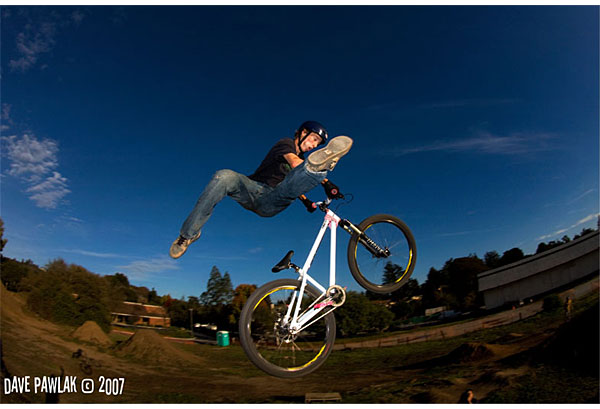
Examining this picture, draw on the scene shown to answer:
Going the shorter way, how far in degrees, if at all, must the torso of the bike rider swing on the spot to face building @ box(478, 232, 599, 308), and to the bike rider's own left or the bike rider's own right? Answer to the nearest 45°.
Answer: approximately 90° to the bike rider's own left

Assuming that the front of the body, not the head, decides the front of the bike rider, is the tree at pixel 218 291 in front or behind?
behind

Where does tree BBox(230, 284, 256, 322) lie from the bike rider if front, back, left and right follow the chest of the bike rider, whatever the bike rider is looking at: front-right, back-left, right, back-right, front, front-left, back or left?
back-left

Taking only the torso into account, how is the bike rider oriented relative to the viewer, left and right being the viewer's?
facing the viewer and to the right of the viewer

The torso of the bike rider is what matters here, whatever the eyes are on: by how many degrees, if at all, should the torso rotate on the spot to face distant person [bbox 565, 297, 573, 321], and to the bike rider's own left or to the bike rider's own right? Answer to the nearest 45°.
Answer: approximately 90° to the bike rider's own left

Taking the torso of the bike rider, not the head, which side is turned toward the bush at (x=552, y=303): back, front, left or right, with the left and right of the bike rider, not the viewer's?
left

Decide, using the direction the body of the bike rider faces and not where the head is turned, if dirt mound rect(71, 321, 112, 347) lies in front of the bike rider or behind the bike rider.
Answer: behind

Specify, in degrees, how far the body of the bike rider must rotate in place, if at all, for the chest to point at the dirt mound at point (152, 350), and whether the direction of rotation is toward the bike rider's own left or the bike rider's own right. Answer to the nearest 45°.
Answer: approximately 135° to the bike rider's own left
